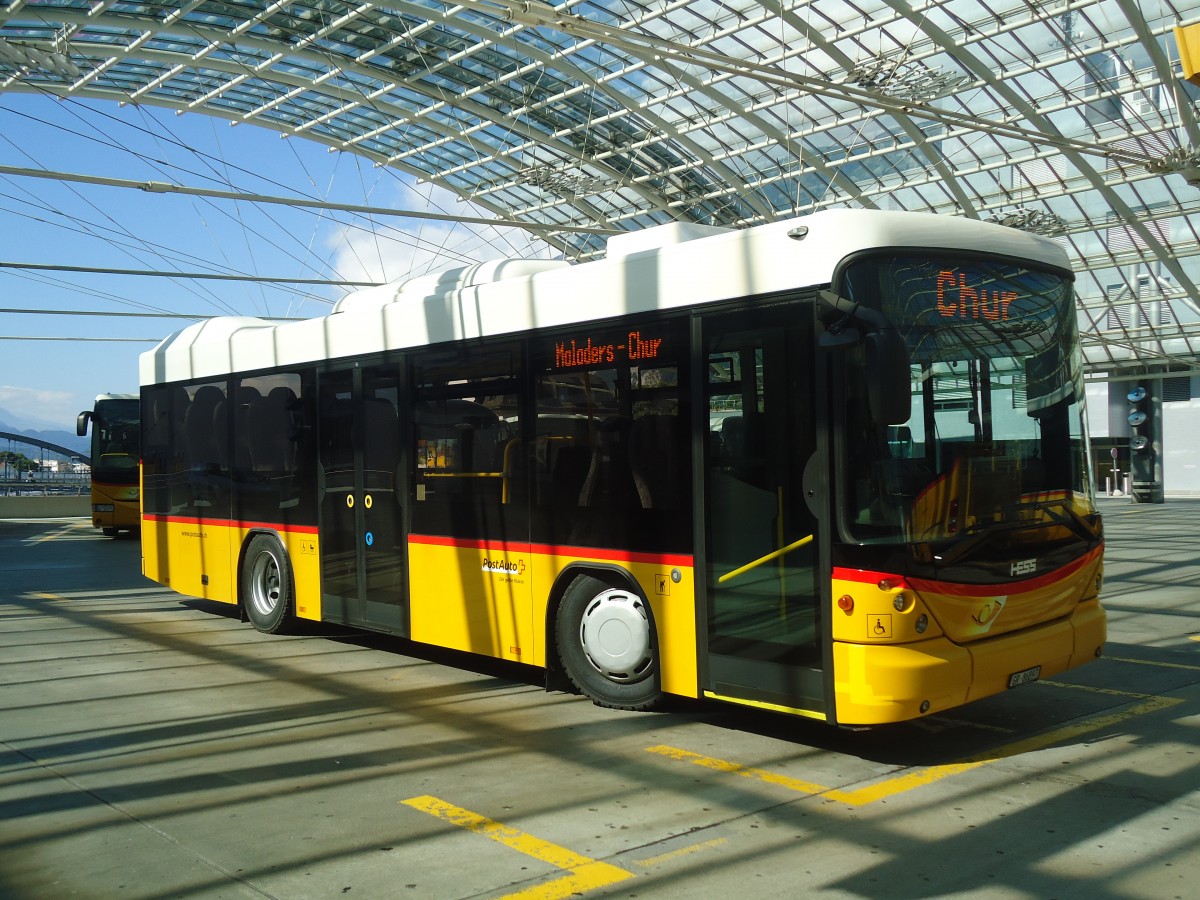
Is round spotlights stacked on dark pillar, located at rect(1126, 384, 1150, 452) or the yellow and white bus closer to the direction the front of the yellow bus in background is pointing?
the yellow and white bus

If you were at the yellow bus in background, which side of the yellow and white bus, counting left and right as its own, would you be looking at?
back

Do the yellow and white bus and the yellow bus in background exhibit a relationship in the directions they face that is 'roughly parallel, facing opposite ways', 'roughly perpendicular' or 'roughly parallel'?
roughly parallel

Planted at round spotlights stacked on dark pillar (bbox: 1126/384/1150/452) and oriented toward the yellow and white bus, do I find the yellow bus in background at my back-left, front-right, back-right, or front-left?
front-right

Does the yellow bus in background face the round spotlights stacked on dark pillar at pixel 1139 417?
no

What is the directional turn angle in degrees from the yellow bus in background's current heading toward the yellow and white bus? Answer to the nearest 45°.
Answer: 0° — it already faces it

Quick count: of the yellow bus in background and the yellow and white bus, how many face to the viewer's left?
0

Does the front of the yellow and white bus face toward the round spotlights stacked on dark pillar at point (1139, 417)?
no

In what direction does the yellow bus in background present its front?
toward the camera

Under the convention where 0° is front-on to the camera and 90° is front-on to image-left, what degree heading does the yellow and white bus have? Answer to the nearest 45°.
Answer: approximately 315°
